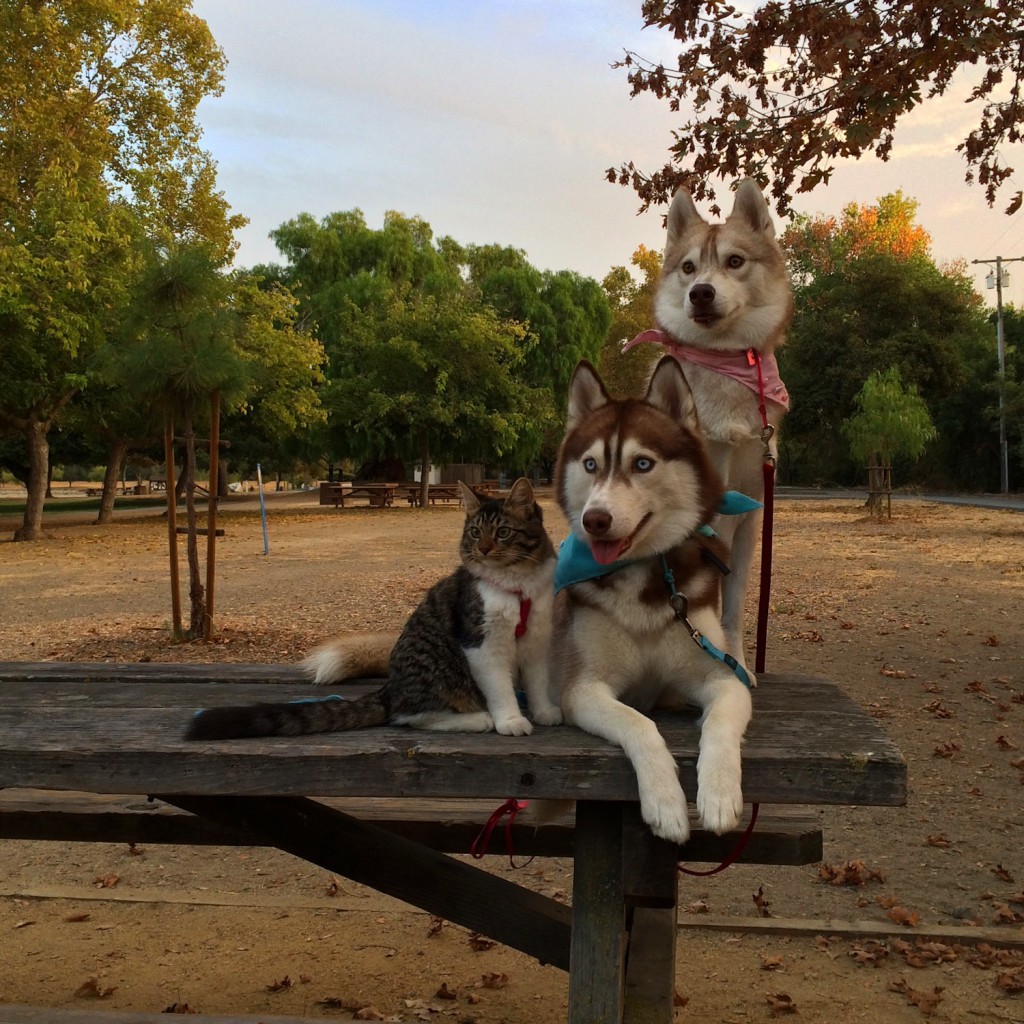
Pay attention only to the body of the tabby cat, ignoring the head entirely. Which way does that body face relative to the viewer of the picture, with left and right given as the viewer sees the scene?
facing the viewer and to the right of the viewer

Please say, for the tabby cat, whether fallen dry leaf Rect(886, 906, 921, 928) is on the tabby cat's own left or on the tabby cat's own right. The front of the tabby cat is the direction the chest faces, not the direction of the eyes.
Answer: on the tabby cat's own left

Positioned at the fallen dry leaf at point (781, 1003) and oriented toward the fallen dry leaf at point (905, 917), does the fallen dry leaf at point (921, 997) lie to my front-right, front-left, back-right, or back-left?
front-right

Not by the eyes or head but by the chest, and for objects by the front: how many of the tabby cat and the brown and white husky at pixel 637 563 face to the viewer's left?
0

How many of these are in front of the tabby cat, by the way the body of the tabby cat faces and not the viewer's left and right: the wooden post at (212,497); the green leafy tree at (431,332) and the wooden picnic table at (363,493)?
0

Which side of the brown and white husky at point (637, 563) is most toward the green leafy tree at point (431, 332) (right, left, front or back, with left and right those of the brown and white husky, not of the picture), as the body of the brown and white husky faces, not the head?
back

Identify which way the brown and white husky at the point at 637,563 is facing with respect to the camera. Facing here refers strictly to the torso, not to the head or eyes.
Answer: toward the camera

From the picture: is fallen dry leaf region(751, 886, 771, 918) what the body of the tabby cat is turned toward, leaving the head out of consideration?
no

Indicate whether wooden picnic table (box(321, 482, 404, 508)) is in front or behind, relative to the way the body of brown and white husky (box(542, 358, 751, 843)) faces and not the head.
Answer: behind
